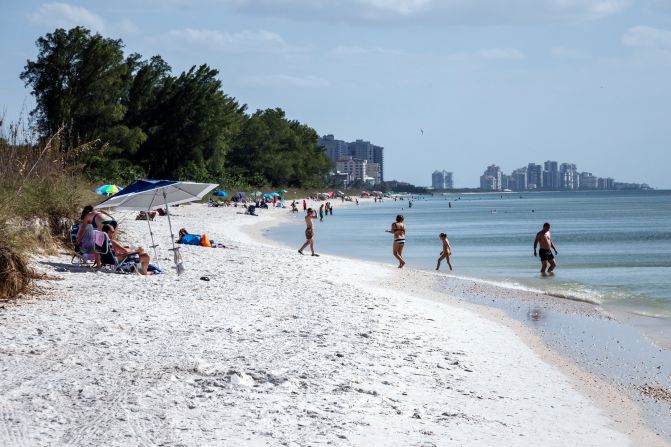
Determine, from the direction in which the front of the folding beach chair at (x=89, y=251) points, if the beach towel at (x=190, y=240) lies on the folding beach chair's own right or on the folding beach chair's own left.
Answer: on the folding beach chair's own left

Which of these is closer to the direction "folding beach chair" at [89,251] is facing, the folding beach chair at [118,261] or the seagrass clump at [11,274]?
the folding beach chair

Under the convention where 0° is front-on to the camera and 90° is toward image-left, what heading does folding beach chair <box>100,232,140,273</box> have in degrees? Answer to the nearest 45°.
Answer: approximately 270°

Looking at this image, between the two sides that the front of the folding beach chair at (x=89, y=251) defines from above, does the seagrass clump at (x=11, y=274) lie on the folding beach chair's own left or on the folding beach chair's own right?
on the folding beach chair's own right

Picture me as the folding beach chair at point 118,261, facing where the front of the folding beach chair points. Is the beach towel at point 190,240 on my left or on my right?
on my left

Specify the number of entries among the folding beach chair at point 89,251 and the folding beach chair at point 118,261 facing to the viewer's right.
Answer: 2

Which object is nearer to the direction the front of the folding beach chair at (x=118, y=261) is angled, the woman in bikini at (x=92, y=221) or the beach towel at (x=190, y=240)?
the beach towel

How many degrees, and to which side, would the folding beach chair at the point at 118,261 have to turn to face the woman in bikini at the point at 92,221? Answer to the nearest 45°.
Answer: approximately 135° to its left

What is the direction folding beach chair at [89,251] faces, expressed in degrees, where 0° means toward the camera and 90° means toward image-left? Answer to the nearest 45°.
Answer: approximately 270°

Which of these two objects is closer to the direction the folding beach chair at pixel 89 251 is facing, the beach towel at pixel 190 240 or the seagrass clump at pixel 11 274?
the beach towel

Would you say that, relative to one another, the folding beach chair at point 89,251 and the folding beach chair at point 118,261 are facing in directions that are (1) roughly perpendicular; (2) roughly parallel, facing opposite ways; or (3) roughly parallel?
roughly parallel

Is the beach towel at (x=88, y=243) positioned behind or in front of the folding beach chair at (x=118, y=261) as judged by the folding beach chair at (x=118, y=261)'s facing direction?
behind
